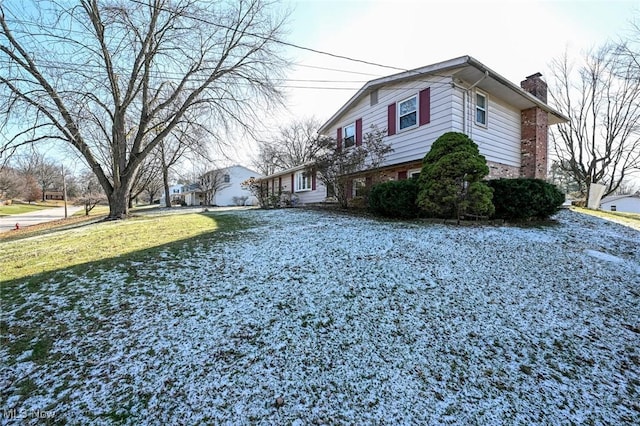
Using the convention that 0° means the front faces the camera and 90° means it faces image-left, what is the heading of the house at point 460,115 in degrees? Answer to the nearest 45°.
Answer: approximately 45°

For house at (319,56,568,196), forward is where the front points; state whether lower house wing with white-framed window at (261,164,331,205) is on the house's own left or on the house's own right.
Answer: on the house's own right

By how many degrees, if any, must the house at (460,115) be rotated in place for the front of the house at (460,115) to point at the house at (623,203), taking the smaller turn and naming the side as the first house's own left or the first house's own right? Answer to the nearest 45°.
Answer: approximately 180°

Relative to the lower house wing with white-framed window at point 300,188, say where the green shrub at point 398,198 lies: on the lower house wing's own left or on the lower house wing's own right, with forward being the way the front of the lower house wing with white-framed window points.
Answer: on the lower house wing's own left

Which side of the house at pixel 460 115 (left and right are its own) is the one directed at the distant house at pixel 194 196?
right

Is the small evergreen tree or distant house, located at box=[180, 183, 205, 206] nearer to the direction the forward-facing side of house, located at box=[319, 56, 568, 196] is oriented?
the small evergreen tree

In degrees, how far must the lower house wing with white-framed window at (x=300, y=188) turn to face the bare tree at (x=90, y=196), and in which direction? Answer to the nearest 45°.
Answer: approximately 90° to its right

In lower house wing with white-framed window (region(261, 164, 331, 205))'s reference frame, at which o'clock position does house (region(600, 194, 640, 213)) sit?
The house is roughly at 7 o'clock from the lower house wing with white-framed window.

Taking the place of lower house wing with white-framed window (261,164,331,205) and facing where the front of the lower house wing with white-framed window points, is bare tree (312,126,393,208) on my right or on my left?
on my left

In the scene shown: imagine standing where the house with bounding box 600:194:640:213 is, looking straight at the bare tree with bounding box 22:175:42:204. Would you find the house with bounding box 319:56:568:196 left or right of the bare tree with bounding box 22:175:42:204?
left

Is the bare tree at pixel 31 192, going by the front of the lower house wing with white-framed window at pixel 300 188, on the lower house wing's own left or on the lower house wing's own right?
on the lower house wing's own right

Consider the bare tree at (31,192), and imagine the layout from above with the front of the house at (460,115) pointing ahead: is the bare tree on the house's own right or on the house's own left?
on the house's own right
